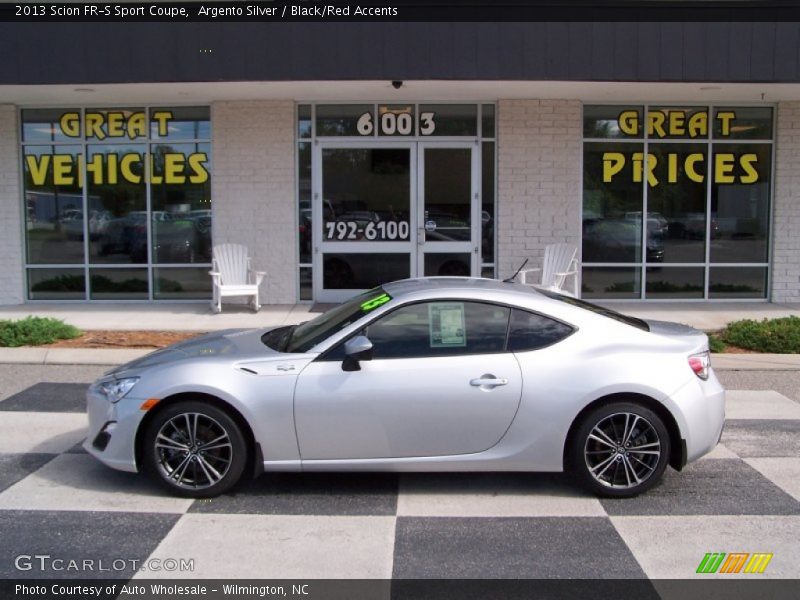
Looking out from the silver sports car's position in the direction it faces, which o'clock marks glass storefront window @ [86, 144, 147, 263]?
The glass storefront window is roughly at 2 o'clock from the silver sports car.

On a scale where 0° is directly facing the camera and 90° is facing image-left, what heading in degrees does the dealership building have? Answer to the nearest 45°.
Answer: approximately 0°

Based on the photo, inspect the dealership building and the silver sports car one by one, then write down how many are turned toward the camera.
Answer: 1

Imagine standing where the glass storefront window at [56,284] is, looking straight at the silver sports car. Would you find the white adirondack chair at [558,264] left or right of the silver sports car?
left

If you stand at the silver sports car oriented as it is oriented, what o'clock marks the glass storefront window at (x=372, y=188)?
The glass storefront window is roughly at 3 o'clock from the silver sports car.

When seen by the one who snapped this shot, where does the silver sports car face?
facing to the left of the viewer

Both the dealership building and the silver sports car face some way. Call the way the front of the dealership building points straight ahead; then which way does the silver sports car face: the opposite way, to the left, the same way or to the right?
to the right

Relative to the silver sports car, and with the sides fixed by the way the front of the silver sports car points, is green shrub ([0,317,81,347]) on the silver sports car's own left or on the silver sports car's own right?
on the silver sports car's own right

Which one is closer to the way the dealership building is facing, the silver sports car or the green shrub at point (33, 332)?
the silver sports car
